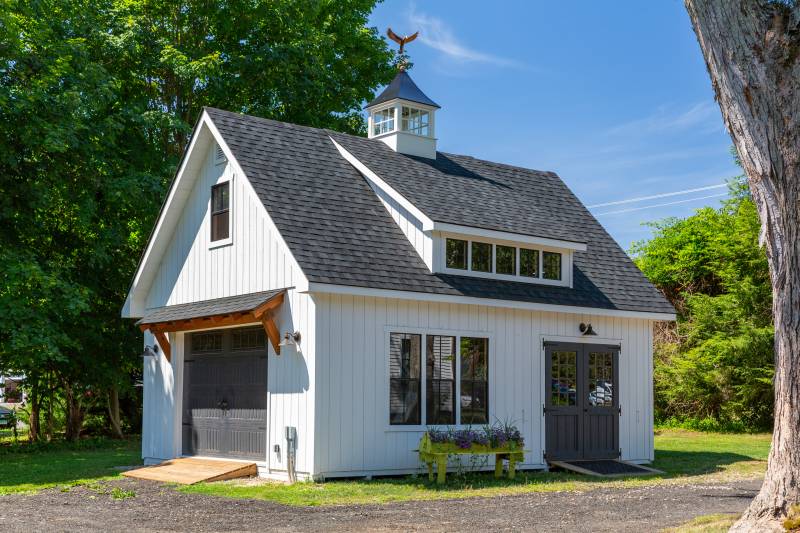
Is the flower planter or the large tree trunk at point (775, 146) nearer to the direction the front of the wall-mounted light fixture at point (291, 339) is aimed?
the large tree trunk

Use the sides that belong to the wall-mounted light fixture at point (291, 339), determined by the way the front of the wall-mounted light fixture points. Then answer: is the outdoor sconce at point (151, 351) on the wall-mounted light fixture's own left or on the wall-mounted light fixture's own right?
on the wall-mounted light fixture's own right

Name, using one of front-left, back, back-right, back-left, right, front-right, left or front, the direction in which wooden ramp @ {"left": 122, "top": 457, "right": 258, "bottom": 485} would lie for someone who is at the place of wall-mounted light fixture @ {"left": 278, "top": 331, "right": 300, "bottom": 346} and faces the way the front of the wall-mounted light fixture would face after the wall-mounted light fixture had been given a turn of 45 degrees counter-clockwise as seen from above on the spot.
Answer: back-right

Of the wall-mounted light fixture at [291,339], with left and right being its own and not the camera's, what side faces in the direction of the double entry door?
back

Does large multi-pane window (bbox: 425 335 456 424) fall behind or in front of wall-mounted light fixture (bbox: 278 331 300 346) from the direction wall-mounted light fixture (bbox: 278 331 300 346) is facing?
behind

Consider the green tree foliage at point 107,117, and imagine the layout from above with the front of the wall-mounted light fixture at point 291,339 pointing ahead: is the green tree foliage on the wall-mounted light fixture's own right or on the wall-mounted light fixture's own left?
on the wall-mounted light fixture's own right

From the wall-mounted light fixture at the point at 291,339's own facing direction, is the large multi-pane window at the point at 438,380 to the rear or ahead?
to the rear

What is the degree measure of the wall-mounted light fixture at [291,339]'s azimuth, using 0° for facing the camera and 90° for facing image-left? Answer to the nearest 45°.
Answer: approximately 45°

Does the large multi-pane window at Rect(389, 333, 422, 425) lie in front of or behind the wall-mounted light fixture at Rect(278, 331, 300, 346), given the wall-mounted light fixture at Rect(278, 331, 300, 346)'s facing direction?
behind
